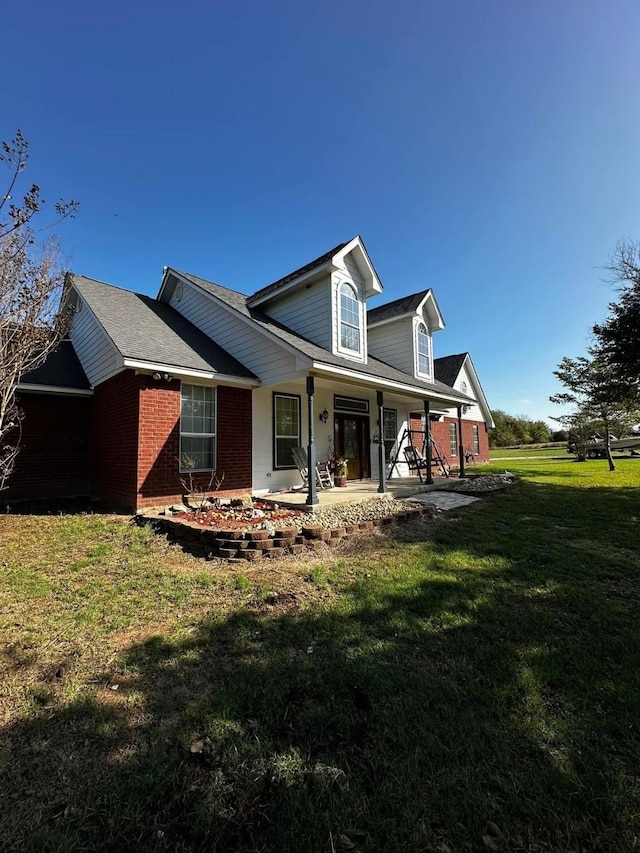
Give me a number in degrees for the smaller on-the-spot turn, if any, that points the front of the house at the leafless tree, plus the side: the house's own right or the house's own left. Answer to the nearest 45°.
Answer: approximately 90° to the house's own right

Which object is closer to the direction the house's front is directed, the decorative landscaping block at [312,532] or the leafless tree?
the decorative landscaping block

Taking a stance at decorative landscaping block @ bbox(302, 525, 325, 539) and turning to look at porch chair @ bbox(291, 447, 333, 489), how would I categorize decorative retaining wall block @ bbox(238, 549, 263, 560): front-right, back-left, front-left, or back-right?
back-left

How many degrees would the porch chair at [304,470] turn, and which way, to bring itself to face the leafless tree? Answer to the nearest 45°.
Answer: approximately 90° to its right

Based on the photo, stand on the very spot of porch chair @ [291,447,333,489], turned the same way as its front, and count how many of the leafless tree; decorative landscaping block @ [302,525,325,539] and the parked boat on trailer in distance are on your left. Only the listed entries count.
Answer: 1

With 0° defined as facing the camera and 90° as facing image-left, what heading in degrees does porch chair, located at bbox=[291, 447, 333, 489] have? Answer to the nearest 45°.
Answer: approximately 315°

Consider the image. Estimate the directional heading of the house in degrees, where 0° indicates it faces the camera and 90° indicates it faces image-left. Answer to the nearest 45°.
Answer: approximately 315°

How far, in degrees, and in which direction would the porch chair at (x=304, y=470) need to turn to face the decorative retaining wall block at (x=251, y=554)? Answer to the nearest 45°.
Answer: approximately 45° to its right
